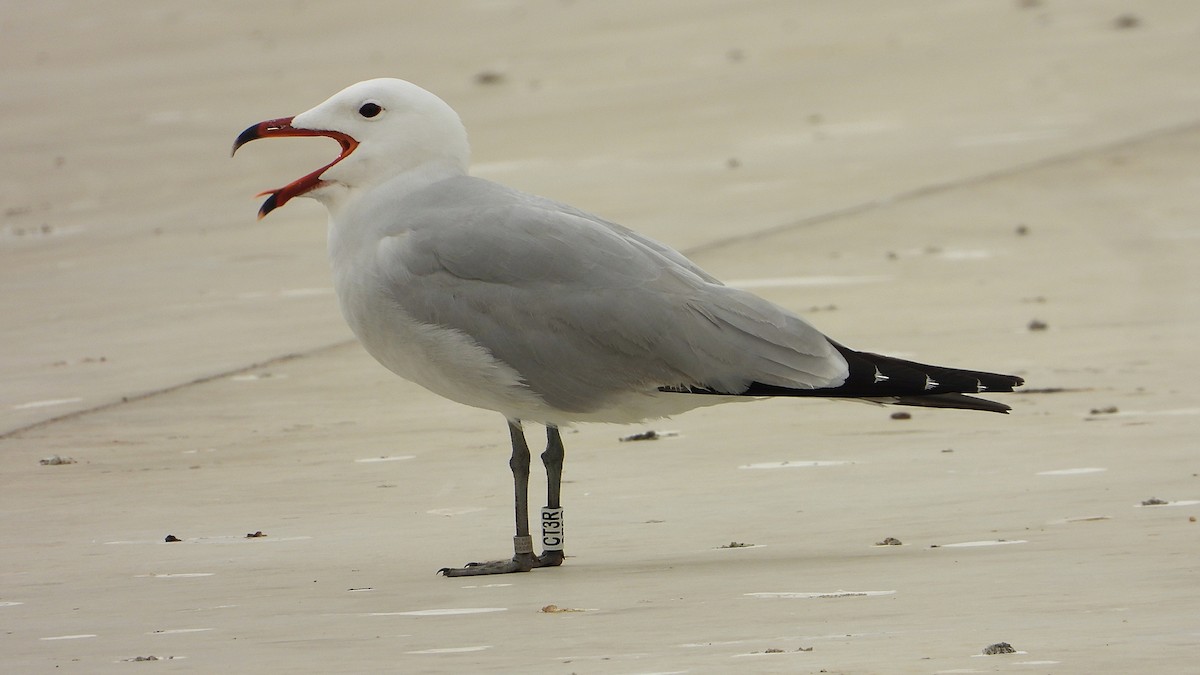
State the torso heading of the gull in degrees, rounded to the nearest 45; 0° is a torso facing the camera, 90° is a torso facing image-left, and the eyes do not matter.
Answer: approximately 90°
